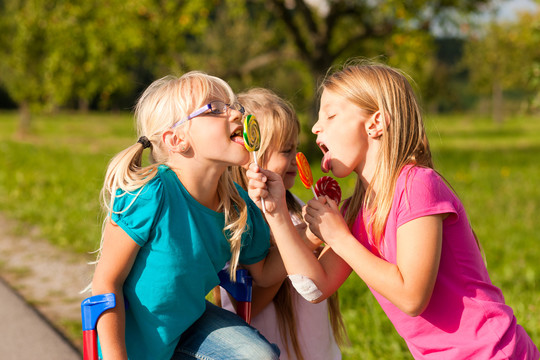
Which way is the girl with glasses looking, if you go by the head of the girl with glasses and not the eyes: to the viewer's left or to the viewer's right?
to the viewer's right

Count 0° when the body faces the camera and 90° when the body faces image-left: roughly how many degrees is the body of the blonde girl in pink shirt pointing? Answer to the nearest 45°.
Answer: approximately 90°

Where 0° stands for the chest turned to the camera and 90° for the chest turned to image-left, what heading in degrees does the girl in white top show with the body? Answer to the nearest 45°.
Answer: approximately 315°

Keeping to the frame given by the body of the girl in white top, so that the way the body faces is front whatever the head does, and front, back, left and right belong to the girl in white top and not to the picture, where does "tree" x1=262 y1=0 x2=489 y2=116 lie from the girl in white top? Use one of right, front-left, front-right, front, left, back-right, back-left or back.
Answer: back-left

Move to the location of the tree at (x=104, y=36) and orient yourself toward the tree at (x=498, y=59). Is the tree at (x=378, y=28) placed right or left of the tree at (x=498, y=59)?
right

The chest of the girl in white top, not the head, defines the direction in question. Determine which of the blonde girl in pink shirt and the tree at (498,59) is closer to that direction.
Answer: the blonde girl in pink shirt

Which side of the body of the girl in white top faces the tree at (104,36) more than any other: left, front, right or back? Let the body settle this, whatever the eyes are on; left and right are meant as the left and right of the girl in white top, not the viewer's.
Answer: back

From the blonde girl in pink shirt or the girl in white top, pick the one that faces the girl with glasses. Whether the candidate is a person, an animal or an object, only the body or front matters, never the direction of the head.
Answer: the blonde girl in pink shirt

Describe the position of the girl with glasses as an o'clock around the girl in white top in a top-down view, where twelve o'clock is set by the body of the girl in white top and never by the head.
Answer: The girl with glasses is roughly at 3 o'clock from the girl in white top.

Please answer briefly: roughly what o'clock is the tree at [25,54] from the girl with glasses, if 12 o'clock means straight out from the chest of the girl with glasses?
The tree is roughly at 7 o'clock from the girl with glasses.

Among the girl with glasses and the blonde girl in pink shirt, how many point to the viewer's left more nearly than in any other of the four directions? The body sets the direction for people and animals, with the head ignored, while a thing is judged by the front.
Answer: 1
